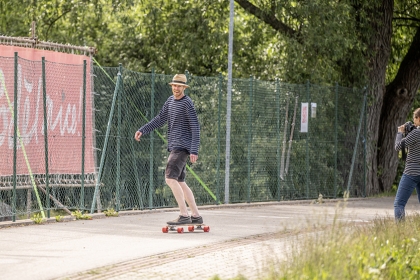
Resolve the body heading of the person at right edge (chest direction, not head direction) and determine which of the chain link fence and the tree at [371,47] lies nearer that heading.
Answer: the chain link fence

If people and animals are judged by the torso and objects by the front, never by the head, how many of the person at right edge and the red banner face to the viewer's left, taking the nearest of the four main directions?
1

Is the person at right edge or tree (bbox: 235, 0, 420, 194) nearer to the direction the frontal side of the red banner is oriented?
the person at right edge

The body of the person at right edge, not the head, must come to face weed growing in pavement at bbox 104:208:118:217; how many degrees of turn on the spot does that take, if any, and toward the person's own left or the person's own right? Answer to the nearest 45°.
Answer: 0° — they already face it

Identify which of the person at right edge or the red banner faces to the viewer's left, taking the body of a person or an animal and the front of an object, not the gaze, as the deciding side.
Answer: the person at right edge

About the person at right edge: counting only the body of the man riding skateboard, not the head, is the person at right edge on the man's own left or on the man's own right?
on the man's own left

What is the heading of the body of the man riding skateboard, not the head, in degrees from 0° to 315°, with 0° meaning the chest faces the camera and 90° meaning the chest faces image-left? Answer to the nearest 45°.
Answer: approximately 45°

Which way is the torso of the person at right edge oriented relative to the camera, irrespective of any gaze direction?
to the viewer's left

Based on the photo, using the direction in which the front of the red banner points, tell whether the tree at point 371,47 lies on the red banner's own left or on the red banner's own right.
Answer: on the red banner's own left

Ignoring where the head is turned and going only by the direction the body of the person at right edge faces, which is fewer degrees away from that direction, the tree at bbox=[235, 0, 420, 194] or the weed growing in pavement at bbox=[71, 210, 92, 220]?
the weed growing in pavement

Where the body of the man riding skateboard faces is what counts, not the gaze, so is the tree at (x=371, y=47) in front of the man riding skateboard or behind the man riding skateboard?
behind

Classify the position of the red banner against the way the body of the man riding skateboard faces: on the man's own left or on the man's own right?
on the man's own right

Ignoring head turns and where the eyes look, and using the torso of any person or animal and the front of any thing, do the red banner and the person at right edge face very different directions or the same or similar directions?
very different directions
